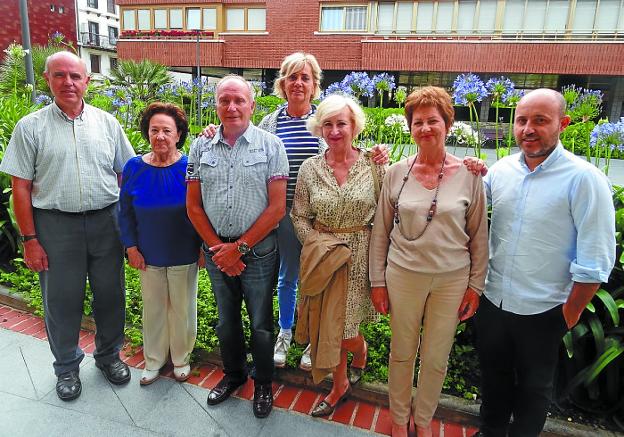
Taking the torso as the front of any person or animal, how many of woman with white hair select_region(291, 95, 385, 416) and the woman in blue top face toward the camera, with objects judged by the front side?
2

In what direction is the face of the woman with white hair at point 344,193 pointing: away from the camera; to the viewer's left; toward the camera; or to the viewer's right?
toward the camera

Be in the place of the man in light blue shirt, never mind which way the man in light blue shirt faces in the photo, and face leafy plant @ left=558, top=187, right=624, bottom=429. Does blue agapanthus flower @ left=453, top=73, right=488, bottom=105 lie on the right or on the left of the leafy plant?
left

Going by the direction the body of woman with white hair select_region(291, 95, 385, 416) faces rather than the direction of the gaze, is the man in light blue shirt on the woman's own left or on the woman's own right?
on the woman's own left

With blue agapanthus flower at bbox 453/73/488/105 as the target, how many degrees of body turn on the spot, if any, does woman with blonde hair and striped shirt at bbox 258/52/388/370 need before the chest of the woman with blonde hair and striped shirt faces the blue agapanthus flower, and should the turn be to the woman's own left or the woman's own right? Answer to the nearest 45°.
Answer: approximately 135° to the woman's own left

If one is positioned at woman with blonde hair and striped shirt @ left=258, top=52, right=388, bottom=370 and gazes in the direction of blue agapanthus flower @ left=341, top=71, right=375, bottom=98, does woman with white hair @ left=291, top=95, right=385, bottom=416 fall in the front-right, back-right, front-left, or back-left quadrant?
back-right

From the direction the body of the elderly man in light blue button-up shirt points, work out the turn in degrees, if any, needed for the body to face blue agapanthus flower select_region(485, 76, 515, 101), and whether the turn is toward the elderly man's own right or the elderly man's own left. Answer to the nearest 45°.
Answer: approximately 135° to the elderly man's own left

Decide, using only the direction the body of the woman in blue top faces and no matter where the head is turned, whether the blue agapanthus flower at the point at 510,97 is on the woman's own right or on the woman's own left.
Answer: on the woman's own left

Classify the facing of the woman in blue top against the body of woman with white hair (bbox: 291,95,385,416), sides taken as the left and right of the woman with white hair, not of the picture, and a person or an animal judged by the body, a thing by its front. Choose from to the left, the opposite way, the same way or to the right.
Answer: the same way

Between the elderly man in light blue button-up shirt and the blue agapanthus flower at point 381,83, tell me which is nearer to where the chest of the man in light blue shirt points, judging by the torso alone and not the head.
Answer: the elderly man in light blue button-up shirt

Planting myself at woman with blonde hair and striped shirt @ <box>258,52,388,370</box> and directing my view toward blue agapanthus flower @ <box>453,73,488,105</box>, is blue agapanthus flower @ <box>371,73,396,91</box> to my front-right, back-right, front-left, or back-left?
front-left

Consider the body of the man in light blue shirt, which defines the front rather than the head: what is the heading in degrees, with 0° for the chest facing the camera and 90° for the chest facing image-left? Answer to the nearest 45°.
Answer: approximately 45°

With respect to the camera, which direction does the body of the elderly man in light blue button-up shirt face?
toward the camera

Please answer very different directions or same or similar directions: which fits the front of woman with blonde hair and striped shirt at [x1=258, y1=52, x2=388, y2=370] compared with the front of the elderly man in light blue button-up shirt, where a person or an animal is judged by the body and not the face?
same or similar directions

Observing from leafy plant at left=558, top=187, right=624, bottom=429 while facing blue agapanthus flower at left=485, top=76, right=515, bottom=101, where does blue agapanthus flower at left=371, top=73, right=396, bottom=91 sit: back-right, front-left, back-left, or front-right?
front-left

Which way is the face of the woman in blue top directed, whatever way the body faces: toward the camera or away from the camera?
toward the camera

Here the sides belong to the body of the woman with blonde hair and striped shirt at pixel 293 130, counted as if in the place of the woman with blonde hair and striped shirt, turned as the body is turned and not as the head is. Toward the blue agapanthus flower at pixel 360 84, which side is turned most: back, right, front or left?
back

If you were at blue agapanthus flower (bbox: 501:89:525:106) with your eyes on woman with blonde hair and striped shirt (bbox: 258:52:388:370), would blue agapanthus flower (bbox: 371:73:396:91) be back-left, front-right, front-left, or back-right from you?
front-right

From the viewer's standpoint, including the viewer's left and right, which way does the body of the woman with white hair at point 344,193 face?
facing the viewer

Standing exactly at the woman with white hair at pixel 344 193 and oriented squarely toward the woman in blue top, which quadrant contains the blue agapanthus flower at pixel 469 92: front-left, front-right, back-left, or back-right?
back-right
